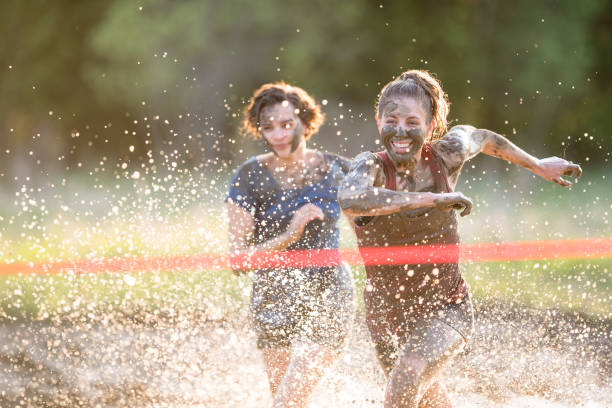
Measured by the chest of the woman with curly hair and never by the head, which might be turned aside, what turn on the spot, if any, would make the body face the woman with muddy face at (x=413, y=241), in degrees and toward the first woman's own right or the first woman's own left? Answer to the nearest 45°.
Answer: approximately 45° to the first woman's own left

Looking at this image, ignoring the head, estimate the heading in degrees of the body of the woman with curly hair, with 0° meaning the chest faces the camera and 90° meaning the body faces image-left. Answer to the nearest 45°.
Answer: approximately 0°
